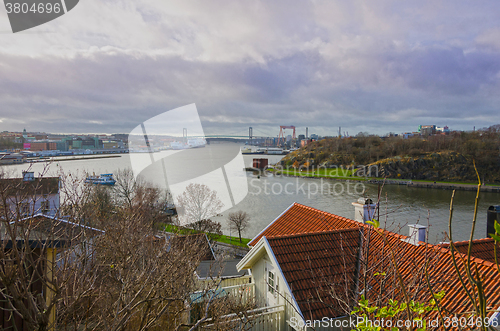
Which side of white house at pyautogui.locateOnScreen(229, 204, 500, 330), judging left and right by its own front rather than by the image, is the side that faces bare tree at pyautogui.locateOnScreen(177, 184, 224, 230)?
right

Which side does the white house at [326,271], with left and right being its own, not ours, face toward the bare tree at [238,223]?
right

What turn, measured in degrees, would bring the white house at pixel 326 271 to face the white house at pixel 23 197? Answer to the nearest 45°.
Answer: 0° — it already faces it

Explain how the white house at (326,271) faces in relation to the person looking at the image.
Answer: facing the viewer and to the left of the viewer

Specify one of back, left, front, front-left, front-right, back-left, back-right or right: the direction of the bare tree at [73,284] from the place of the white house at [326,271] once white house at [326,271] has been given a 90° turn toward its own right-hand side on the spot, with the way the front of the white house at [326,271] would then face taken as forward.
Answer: left
